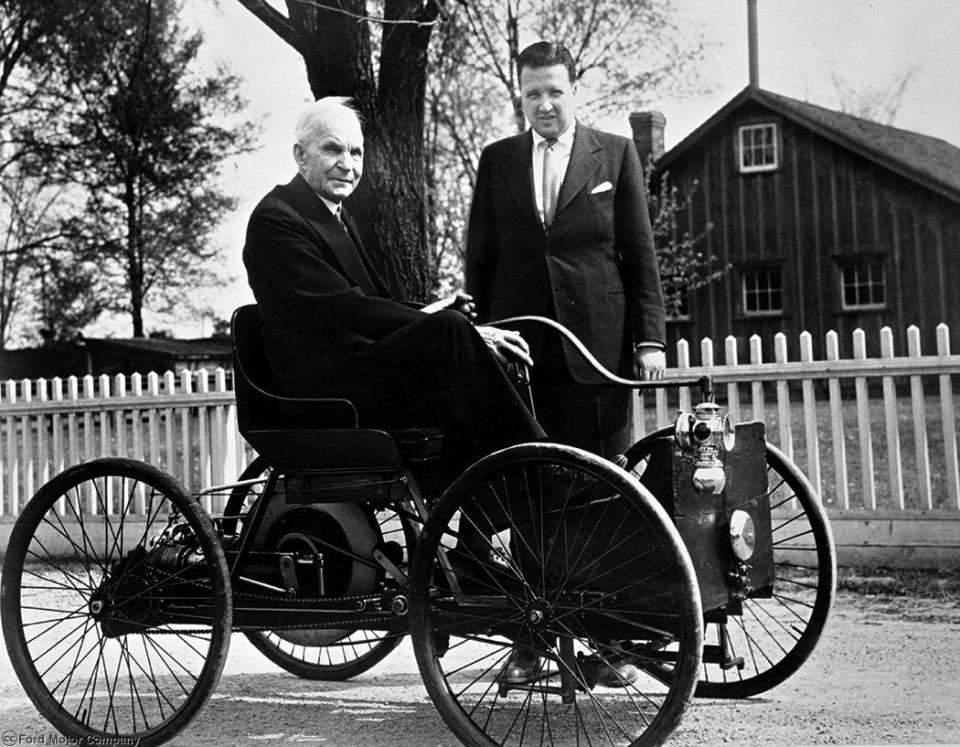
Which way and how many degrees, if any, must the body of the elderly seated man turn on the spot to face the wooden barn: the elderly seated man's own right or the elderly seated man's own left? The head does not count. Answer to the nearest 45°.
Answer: approximately 90° to the elderly seated man's own left

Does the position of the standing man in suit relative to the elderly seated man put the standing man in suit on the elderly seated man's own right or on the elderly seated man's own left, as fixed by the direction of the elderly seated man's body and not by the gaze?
on the elderly seated man's own left

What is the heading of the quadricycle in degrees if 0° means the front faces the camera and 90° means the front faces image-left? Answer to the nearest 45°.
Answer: approximately 315°

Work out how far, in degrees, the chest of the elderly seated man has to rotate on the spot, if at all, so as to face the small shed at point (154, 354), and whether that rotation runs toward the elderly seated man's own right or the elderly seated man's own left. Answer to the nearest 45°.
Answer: approximately 135° to the elderly seated man's own left

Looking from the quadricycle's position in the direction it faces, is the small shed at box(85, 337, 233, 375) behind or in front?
behind

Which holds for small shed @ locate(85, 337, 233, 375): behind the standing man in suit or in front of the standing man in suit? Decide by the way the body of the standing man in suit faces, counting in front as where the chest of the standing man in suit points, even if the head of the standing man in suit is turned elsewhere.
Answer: behind

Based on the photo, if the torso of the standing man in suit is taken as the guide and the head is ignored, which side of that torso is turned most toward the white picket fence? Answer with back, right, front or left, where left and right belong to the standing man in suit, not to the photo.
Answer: back

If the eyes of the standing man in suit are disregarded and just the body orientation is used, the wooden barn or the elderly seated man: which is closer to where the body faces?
the elderly seated man

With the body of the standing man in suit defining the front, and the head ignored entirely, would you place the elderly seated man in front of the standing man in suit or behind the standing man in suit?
in front
